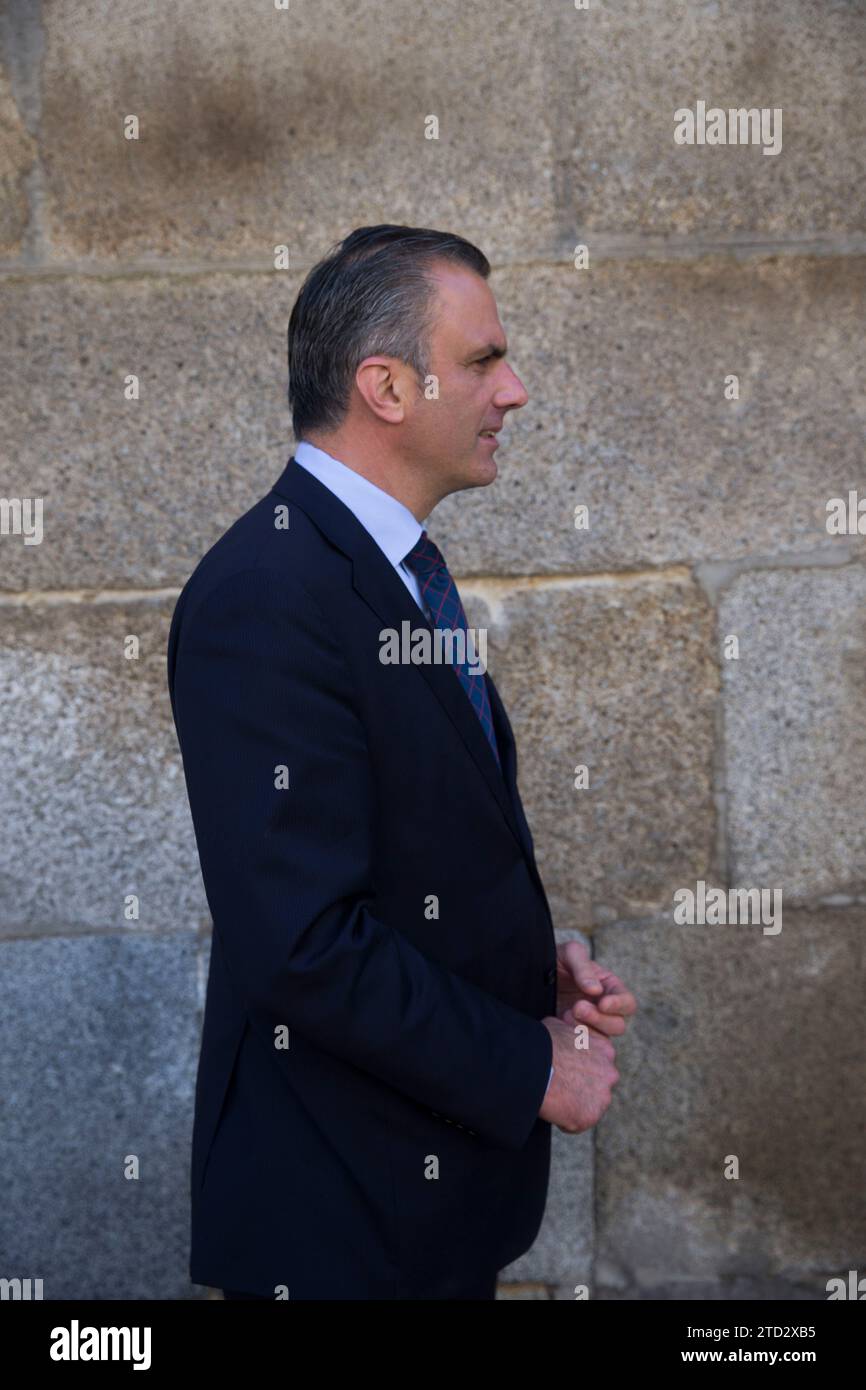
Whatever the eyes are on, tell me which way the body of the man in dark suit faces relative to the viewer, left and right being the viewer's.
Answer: facing to the right of the viewer

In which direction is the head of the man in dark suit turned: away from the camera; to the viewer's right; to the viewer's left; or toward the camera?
to the viewer's right
